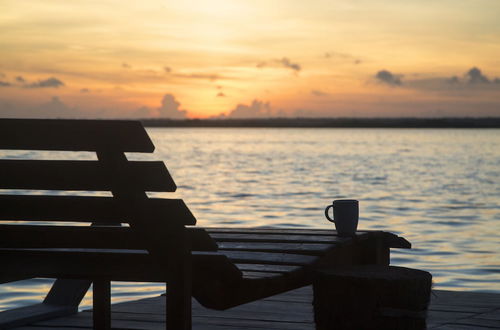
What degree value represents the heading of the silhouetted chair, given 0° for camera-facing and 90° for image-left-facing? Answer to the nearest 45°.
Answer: approximately 225°
